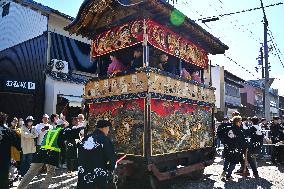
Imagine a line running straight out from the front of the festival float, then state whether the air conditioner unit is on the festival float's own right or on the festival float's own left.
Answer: on the festival float's own right

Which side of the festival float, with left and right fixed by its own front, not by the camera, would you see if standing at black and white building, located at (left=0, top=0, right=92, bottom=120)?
right

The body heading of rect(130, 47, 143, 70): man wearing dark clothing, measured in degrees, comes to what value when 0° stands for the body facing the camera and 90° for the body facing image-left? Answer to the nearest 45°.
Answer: approximately 45°

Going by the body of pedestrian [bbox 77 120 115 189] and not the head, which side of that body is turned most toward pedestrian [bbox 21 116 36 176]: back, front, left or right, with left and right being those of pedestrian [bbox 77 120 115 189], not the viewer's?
left

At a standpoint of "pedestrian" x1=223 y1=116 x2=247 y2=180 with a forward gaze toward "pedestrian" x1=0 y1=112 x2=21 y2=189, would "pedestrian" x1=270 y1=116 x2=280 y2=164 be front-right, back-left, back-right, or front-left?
back-right

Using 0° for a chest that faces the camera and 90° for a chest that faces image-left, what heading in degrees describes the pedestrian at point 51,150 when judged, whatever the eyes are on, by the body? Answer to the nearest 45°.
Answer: approximately 225°

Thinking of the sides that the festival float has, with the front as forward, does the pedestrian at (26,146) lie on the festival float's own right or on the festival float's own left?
on the festival float's own right

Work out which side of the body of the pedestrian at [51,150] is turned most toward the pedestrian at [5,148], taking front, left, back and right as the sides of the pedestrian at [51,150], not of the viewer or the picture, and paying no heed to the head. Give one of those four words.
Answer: back
